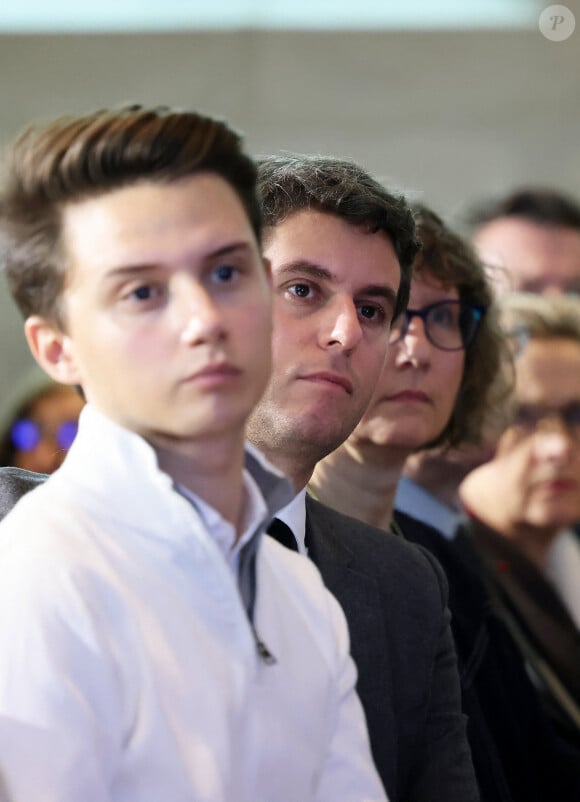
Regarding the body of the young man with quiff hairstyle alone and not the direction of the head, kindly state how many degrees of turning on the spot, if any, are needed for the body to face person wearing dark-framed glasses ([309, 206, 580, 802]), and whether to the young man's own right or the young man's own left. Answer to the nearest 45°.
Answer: approximately 135° to the young man's own left

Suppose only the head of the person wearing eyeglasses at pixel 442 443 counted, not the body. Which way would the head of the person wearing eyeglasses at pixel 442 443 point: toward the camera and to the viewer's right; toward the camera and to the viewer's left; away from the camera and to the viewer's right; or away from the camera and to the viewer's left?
toward the camera and to the viewer's left

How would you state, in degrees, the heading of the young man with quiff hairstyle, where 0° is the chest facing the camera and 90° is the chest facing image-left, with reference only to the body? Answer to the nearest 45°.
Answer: approximately 315°
